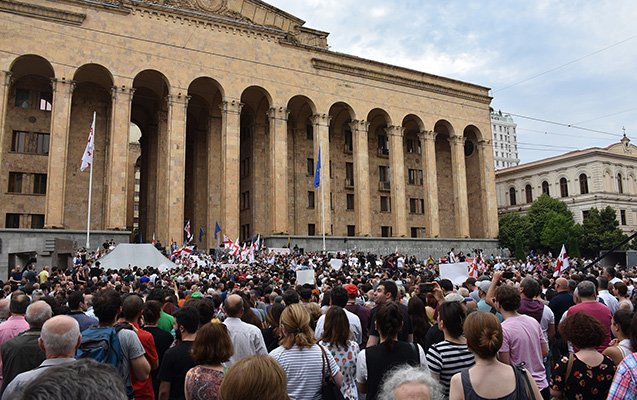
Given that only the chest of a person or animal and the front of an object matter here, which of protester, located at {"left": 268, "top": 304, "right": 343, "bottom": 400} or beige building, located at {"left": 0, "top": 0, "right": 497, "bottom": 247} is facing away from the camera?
the protester

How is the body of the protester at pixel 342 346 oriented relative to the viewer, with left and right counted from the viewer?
facing away from the viewer

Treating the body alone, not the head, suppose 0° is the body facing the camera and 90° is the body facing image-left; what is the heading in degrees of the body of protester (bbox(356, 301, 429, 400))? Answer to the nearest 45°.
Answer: approximately 180°

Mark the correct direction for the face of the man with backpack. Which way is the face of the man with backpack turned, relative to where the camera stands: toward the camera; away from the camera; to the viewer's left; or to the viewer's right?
away from the camera

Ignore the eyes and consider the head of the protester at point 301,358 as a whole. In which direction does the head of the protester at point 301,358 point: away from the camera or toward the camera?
away from the camera

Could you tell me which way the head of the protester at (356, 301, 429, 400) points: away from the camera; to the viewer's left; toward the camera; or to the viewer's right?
away from the camera

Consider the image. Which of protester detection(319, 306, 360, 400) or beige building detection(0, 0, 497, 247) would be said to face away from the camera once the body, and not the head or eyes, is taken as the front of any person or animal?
the protester

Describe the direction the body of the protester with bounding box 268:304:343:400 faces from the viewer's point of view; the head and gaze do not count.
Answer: away from the camera

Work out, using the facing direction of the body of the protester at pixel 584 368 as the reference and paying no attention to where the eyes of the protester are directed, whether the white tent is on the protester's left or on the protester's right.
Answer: on the protester's left

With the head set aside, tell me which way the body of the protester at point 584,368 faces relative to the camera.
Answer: away from the camera

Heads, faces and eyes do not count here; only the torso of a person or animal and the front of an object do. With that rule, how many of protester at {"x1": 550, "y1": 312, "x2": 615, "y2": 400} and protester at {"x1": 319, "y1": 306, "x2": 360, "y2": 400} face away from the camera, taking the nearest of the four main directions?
2

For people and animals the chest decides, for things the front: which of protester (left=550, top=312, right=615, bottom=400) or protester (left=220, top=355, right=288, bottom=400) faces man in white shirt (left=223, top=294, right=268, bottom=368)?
protester (left=220, top=355, right=288, bottom=400)

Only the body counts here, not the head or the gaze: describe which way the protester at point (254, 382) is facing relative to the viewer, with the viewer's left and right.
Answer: facing away from the viewer

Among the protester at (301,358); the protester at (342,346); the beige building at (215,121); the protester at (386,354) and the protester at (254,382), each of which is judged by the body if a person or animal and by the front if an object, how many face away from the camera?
4

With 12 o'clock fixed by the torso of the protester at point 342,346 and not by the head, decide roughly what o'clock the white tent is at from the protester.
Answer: The white tent is roughly at 11 o'clock from the protester.

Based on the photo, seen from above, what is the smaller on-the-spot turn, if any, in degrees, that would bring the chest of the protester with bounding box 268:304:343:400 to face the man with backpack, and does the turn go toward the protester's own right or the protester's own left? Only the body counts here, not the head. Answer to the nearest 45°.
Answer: approximately 90° to the protester's own left
